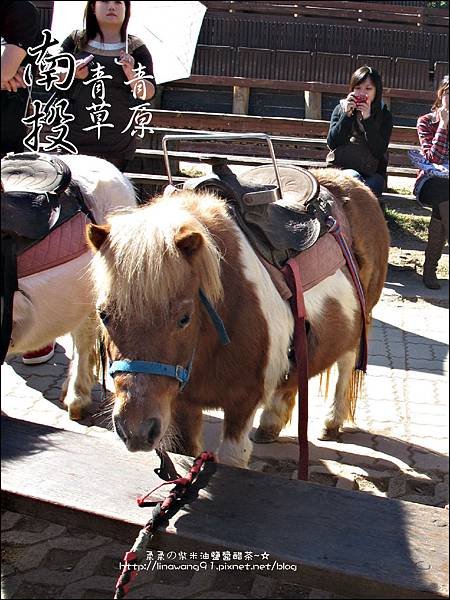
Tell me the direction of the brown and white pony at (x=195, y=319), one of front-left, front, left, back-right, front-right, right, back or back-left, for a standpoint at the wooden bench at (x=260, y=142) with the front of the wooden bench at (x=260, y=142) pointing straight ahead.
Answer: front

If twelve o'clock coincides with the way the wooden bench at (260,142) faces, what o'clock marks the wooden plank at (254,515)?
The wooden plank is roughly at 12 o'clock from the wooden bench.

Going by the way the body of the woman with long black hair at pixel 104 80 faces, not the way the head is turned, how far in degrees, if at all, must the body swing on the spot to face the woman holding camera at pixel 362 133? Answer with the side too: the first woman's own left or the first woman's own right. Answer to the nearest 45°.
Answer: approximately 135° to the first woman's own left

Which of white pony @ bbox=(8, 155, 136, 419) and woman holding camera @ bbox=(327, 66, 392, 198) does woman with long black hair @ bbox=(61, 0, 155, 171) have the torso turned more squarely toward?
the white pony

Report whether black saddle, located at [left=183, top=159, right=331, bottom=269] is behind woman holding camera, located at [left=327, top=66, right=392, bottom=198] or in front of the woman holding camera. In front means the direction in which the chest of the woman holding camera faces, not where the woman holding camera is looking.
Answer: in front

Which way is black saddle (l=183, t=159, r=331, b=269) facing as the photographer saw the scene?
facing the viewer and to the left of the viewer

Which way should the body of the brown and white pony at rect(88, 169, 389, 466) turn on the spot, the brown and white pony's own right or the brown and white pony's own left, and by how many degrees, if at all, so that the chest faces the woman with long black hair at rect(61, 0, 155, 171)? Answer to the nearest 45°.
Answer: approximately 135° to the brown and white pony's own right

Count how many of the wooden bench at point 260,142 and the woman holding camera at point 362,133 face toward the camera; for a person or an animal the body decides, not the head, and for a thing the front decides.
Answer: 2

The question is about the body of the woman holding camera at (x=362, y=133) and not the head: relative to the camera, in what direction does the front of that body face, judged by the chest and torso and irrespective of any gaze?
toward the camera

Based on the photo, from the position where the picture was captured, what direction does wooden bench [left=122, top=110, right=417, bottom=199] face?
facing the viewer

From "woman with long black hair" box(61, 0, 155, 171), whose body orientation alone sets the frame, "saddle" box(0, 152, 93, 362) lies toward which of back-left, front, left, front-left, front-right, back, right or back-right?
front

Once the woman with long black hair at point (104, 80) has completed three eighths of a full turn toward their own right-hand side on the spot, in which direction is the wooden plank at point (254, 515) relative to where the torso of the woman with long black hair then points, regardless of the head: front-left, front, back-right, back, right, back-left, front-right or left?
back-left

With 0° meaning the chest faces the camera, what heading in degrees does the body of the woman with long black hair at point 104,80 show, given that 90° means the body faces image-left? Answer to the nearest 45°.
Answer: approximately 0°

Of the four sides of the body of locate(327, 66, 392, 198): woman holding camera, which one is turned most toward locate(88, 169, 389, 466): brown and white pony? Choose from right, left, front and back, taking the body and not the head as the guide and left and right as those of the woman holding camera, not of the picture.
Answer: front
